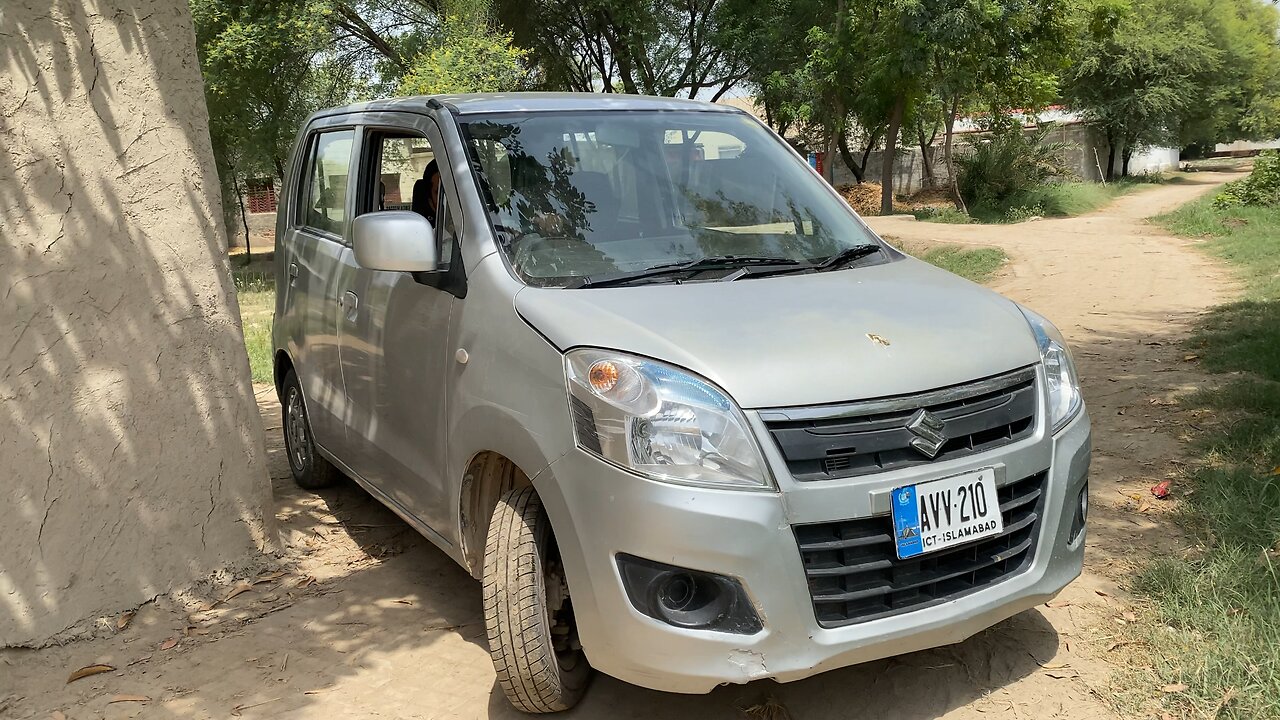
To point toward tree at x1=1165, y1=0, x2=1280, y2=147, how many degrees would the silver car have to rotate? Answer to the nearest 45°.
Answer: approximately 90° to its left

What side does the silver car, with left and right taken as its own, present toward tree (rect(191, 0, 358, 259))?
back

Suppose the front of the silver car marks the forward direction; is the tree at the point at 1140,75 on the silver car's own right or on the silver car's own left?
on the silver car's own left

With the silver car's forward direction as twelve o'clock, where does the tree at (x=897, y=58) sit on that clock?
The tree is roughly at 8 o'clock from the silver car.

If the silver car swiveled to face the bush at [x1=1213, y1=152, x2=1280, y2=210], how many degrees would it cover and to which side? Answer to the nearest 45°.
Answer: approximately 90° to its left

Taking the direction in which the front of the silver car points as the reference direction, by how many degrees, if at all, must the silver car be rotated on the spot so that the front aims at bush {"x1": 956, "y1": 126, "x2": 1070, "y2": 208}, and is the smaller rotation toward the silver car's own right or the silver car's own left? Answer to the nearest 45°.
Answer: approximately 135° to the silver car's own left

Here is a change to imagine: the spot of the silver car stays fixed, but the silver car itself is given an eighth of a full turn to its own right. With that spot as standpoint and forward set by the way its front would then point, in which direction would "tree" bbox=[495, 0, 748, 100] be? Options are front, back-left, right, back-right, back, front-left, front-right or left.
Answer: back
